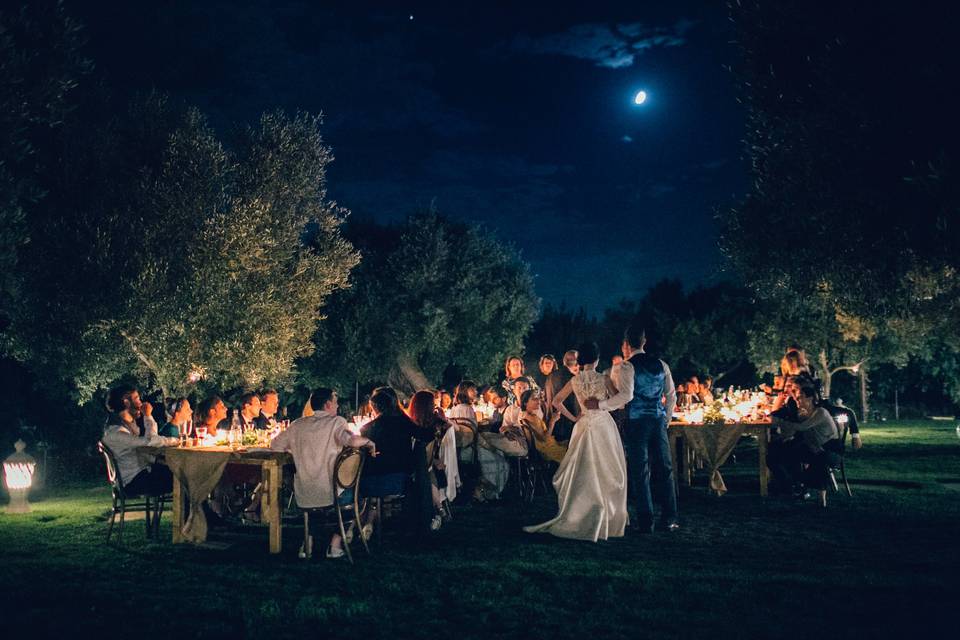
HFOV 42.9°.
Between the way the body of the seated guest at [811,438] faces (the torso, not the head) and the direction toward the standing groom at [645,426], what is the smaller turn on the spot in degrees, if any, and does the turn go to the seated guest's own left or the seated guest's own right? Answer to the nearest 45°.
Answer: approximately 45° to the seated guest's own left

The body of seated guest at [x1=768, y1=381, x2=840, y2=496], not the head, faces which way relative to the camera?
to the viewer's left

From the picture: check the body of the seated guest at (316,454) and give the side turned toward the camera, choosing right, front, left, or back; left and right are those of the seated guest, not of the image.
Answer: back

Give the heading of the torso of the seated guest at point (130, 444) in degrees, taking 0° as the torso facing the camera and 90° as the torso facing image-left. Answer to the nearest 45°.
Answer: approximately 270°

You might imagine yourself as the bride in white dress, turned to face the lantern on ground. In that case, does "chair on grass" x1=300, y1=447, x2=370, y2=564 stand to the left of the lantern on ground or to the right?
left

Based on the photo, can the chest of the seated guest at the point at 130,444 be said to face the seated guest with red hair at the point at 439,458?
yes

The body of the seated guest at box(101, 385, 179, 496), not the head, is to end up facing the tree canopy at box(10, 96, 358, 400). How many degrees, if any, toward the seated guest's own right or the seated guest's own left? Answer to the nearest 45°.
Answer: approximately 90° to the seated guest's own left
